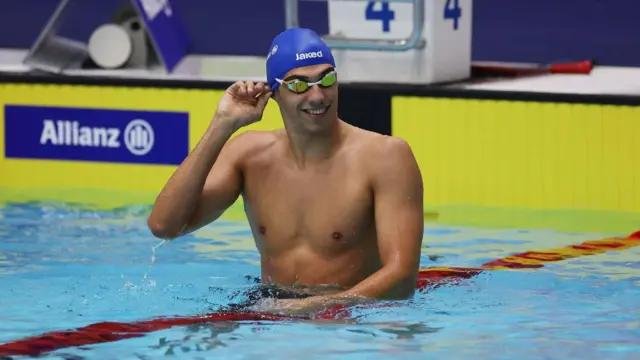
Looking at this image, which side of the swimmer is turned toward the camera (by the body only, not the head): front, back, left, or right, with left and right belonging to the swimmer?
front

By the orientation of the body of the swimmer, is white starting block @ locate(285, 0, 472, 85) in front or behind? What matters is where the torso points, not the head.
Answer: behind
